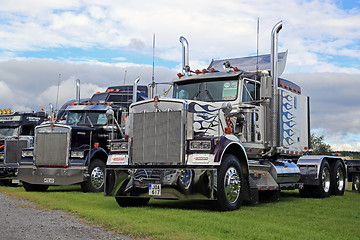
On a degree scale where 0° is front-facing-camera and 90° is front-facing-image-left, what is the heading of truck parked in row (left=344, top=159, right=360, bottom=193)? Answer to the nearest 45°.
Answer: approximately 45°

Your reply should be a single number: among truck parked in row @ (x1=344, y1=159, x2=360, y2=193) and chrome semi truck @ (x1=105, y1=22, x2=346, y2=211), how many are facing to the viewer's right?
0

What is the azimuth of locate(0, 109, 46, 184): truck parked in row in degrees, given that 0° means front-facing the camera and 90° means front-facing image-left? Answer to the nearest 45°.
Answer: approximately 45°

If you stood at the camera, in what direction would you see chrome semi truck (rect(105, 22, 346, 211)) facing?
facing the viewer and to the left of the viewer

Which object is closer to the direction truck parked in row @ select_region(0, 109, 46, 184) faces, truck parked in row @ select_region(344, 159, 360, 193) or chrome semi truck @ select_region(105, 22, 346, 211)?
the chrome semi truck

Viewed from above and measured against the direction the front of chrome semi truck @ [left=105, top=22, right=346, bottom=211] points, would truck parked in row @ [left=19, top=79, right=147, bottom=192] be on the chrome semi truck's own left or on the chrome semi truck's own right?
on the chrome semi truck's own right

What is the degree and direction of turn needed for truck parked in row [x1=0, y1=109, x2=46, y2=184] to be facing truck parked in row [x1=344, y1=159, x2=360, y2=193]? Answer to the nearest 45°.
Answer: approximately 90° to its left
